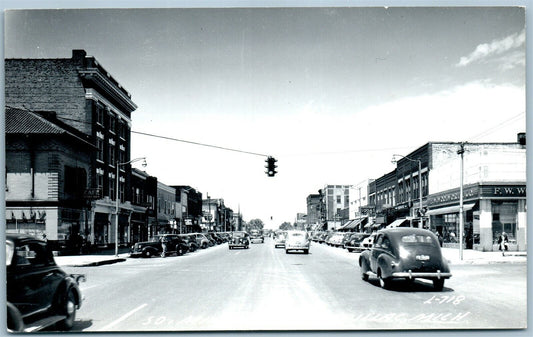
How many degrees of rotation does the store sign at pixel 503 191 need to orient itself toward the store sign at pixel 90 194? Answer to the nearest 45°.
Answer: approximately 45° to its right

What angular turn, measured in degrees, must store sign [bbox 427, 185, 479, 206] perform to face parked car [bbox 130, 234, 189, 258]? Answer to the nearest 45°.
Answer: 0° — it already faces it
